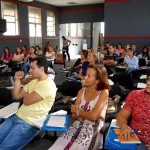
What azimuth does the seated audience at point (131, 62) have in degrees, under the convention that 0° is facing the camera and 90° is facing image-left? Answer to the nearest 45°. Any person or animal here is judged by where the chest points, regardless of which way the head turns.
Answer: approximately 45°

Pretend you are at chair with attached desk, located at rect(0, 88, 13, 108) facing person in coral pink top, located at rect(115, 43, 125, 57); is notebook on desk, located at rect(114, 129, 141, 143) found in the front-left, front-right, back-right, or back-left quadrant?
back-right

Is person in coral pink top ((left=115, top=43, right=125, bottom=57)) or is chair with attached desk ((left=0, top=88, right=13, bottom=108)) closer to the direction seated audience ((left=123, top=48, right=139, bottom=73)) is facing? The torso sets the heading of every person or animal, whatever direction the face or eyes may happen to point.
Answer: the chair with attached desk
